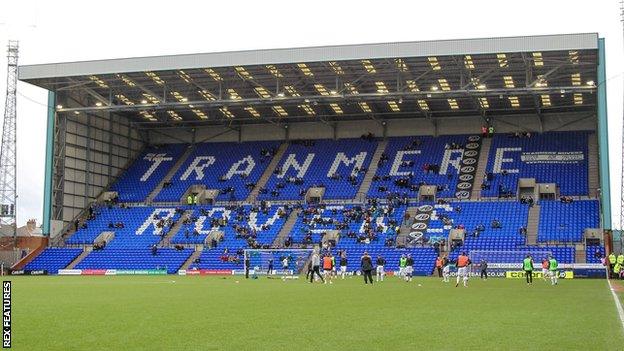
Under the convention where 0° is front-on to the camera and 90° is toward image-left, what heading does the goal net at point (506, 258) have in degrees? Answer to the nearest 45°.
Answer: approximately 0°
